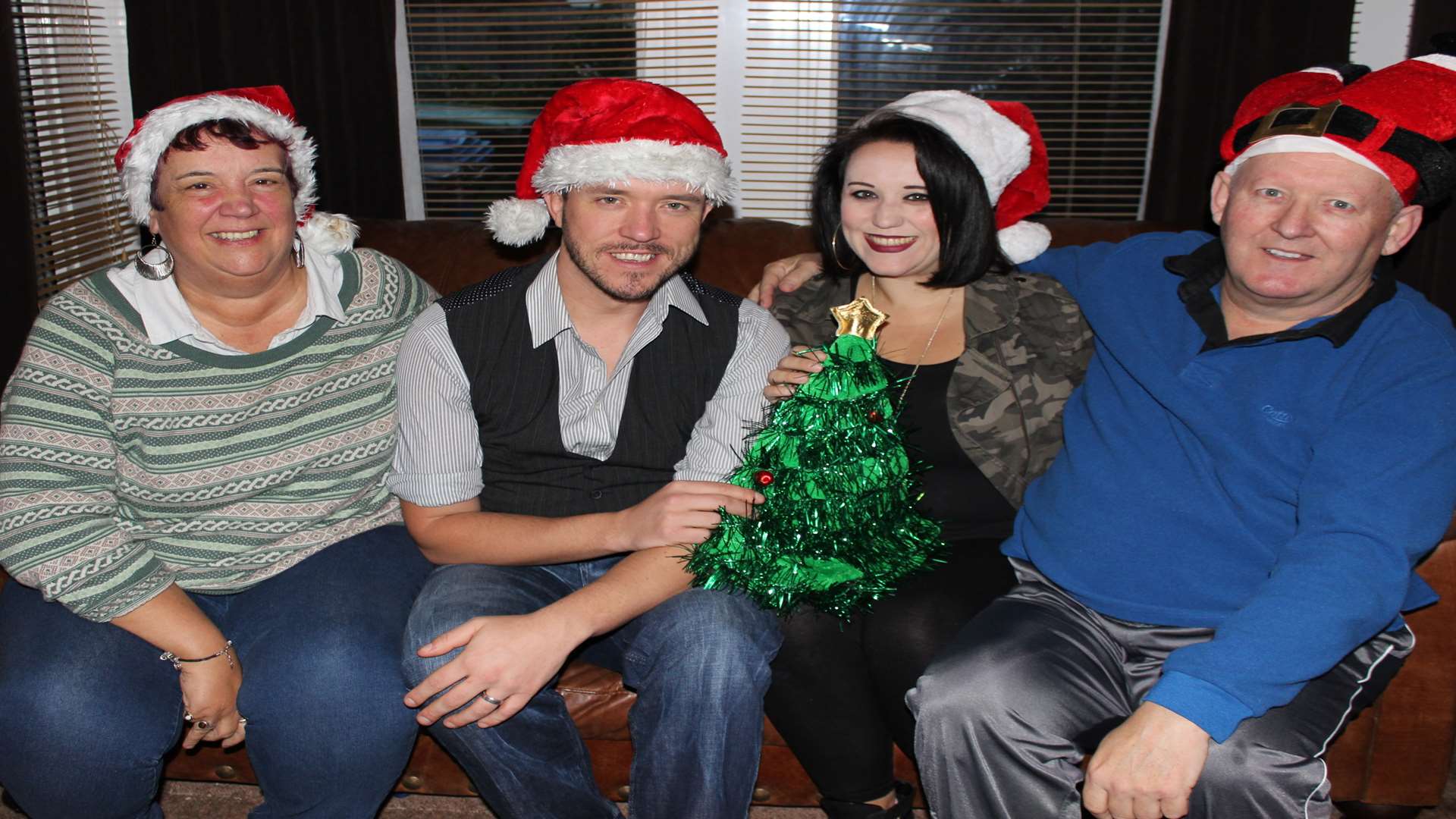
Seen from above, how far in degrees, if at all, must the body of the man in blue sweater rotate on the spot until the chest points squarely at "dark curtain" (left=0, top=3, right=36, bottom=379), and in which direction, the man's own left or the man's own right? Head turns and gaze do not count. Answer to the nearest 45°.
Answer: approximately 45° to the man's own right

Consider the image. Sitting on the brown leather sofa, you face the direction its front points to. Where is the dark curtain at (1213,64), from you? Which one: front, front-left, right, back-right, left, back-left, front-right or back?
back

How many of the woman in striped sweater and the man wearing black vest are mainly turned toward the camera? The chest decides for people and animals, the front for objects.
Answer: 2

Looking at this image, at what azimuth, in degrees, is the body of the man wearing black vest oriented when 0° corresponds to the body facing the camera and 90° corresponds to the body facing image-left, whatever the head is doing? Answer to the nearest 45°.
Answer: approximately 0°

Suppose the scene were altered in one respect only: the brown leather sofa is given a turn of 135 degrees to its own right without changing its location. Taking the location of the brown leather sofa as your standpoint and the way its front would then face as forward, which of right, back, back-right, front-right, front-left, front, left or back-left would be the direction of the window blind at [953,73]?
front-right

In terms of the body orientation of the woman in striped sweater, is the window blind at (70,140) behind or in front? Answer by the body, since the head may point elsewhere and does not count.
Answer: behind

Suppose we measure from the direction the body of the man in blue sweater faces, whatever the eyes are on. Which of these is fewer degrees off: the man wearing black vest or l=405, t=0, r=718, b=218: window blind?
the man wearing black vest

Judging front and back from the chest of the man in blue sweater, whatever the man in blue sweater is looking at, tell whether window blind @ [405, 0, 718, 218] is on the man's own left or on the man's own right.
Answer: on the man's own right

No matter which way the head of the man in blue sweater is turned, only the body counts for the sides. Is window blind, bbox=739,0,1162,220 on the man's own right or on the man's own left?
on the man's own right

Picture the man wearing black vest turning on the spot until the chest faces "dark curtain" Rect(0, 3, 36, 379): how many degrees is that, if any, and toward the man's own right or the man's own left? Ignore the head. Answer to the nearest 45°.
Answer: approximately 135° to the man's own right
